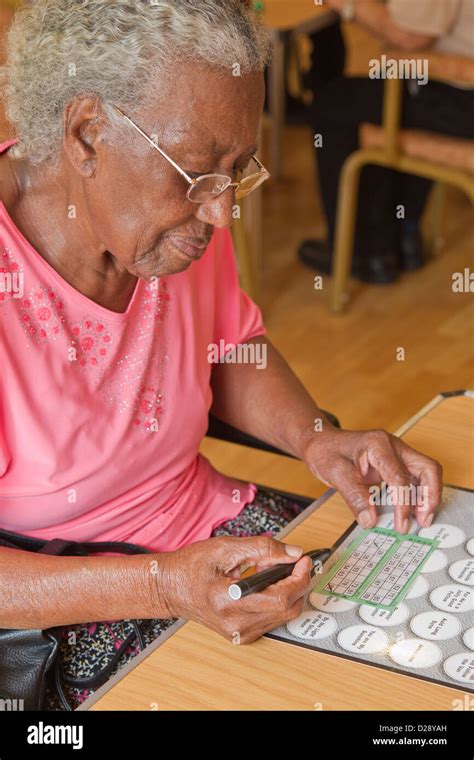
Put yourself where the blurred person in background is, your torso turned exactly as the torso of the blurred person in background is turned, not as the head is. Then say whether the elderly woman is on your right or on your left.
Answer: on your left

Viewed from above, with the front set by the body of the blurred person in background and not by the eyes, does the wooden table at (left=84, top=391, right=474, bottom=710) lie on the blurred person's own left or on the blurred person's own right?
on the blurred person's own left

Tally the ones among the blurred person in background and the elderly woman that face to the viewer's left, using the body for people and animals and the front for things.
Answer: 1

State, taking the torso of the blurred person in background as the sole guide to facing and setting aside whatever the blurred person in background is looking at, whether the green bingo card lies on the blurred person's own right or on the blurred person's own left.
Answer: on the blurred person's own left

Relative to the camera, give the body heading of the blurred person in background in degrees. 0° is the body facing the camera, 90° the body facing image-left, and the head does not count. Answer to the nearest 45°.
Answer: approximately 90°

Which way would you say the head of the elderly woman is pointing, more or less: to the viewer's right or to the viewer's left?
to the viewer's right

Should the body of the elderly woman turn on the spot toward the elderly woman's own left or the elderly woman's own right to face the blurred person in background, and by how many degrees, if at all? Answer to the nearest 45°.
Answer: approximately 135° to the elderly woman's own left
